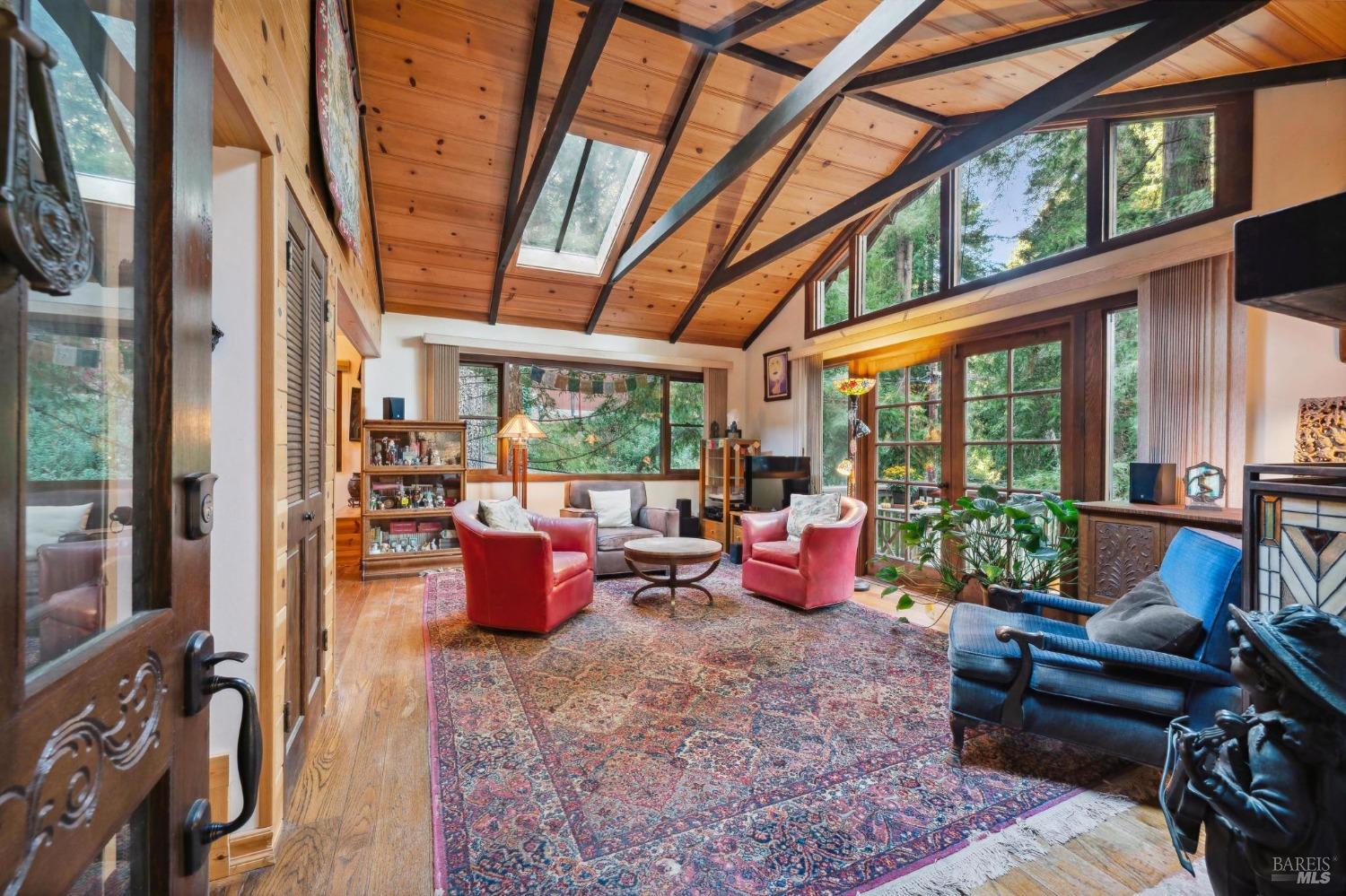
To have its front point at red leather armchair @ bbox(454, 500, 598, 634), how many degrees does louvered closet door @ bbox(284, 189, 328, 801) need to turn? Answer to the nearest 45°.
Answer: approximately 45° to its left

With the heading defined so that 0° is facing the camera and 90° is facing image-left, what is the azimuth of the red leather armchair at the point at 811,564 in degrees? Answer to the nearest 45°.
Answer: approximately 45°

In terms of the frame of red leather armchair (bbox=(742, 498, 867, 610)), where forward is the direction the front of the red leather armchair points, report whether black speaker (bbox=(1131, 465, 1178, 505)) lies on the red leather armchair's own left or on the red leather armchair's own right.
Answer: on the red leather armchair's own left

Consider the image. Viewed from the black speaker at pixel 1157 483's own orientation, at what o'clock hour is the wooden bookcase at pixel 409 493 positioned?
The wooden bookcase is roughly at 1 o'clock from the black speaker.

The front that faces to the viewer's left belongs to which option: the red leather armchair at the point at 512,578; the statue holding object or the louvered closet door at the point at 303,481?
the statue holding object

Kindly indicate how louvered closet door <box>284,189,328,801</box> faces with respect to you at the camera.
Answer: facing to the right of the viewer

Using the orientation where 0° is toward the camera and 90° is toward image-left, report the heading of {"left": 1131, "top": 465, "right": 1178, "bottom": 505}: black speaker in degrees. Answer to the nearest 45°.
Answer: approximately 45°

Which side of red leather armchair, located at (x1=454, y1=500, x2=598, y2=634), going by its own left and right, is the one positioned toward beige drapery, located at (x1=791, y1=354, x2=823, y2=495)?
left

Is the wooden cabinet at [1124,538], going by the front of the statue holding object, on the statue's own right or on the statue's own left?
on the statue's own right

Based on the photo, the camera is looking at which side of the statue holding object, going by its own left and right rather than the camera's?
left

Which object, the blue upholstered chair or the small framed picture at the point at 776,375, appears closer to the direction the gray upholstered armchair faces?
the blue upholstered chair

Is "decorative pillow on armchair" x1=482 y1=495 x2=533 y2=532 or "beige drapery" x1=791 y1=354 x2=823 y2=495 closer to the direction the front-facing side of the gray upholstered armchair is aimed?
the decorative pillow on armchair
